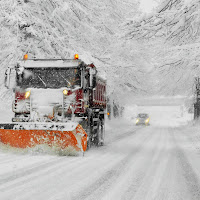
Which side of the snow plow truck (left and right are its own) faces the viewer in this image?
front
